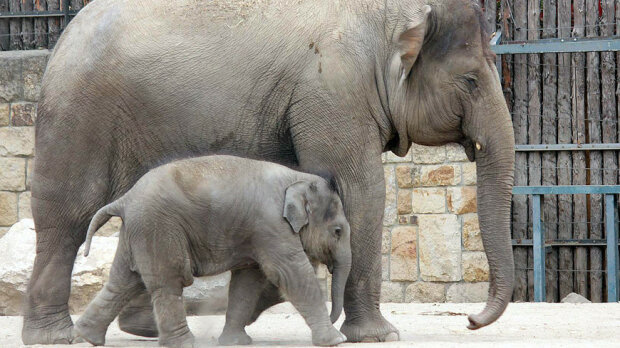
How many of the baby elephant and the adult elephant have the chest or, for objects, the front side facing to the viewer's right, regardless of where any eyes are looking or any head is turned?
2

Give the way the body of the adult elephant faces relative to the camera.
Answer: to the viewer's right

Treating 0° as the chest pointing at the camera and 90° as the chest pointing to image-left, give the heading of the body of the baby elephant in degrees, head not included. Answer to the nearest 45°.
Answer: approximately 270°

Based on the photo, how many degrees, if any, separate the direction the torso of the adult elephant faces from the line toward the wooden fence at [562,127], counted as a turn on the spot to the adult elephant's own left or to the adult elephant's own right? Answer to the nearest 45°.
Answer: approximately 45° to the adult elephant's own left

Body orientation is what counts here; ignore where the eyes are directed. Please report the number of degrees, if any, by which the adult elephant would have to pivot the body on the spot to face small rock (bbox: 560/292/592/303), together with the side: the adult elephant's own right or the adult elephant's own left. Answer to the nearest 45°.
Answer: approximately 45° to the adult elephant's own left

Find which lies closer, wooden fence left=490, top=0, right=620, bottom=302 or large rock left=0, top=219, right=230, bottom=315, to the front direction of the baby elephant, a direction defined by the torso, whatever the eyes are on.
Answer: the wooden fence

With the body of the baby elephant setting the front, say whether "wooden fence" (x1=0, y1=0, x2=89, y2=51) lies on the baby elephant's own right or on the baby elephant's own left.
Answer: on the baby elephant's own left
